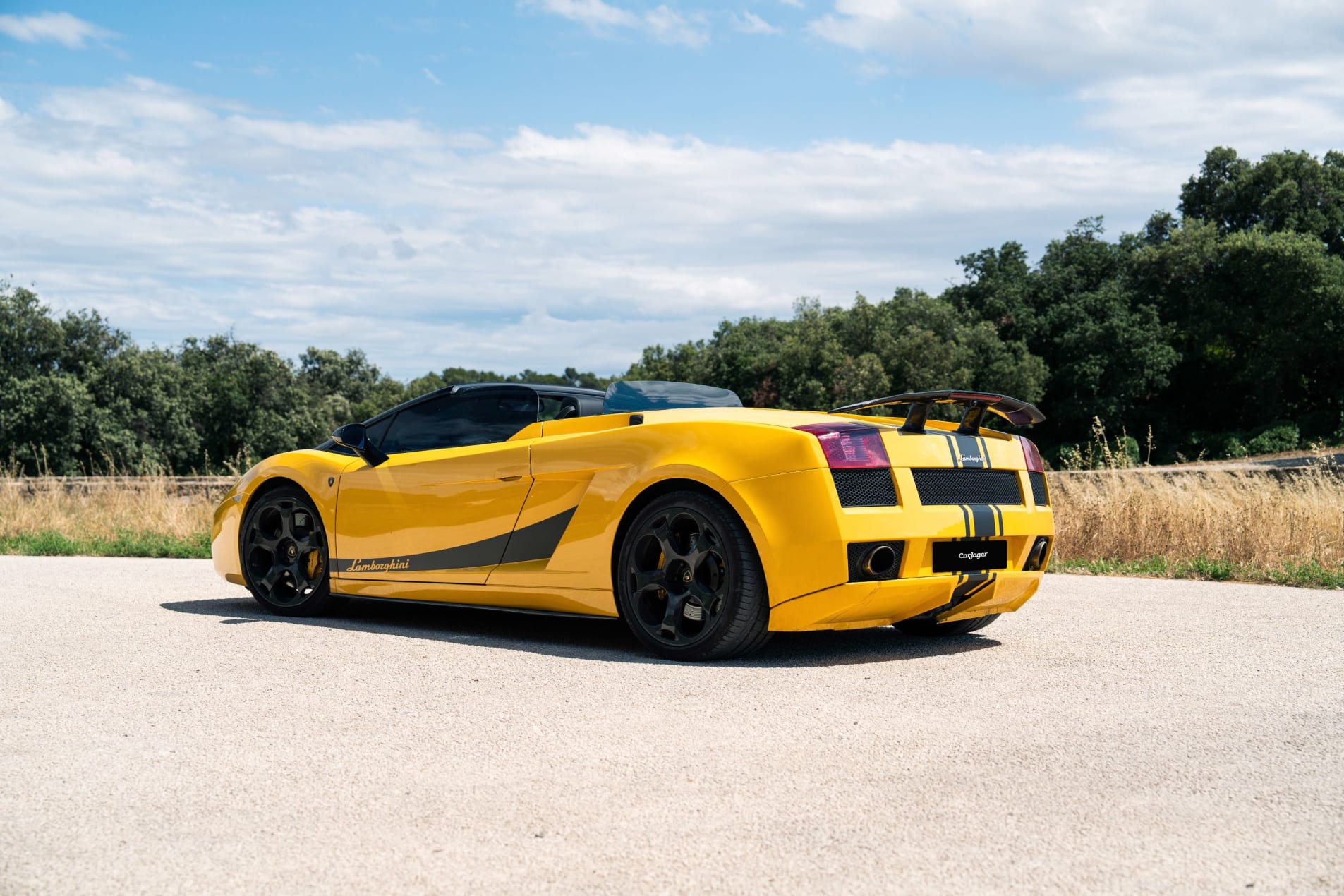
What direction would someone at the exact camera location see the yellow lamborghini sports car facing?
facing away from the viewer and to the left of the viewer

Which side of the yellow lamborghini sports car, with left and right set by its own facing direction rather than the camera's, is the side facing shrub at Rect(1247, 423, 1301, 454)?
right
